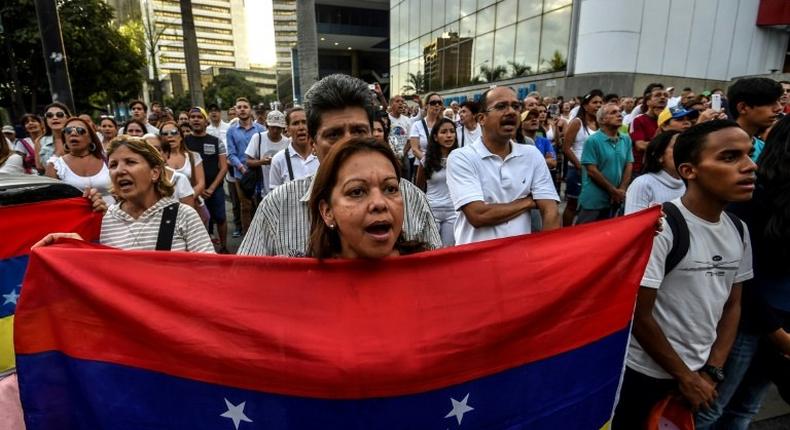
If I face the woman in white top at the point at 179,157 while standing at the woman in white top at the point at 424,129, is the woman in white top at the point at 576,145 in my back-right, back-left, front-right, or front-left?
back-left

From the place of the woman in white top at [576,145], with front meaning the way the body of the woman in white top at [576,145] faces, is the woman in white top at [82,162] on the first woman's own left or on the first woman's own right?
on the first woman's own right

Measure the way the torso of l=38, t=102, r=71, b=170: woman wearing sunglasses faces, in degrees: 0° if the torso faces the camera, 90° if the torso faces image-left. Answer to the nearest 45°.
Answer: approximately 0°

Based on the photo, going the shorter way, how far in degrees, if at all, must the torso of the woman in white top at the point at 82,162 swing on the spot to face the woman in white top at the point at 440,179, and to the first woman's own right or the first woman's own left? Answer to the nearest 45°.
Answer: approximately 45° to the first woman's own left

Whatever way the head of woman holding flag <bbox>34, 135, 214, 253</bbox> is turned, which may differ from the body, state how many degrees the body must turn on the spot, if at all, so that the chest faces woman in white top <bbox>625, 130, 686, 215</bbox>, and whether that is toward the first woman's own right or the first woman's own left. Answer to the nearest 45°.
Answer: approximately 90° to the first woman's own left

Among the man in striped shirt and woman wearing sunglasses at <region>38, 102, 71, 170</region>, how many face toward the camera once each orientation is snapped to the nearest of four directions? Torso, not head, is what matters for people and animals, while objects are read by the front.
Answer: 2

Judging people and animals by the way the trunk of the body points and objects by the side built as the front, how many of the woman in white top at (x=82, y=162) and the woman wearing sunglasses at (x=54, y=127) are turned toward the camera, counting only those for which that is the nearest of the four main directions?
2

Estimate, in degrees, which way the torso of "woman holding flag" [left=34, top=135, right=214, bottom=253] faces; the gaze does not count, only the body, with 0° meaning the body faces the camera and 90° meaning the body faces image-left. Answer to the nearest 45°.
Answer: approximately 45°

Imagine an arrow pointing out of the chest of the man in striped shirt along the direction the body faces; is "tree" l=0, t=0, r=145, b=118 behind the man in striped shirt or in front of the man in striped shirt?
behind

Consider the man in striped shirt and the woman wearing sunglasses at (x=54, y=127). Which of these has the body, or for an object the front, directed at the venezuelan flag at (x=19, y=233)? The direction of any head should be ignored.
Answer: the woman wearing sunglasses

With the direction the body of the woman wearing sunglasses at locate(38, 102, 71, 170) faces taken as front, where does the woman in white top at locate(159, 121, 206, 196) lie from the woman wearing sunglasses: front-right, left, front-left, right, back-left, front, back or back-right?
front-left

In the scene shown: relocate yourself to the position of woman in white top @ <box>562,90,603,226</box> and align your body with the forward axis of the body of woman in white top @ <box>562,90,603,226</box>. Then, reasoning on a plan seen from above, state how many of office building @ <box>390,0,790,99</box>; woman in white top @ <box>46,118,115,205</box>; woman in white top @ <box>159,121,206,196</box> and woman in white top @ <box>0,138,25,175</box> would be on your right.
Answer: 3
